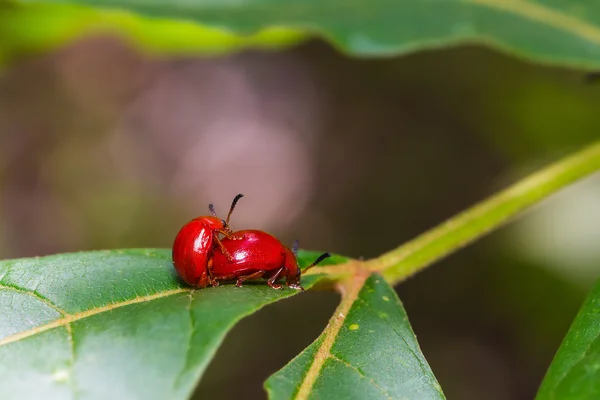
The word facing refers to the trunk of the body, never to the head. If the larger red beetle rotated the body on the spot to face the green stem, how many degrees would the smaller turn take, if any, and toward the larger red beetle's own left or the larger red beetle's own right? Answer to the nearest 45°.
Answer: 0° — it already faces it

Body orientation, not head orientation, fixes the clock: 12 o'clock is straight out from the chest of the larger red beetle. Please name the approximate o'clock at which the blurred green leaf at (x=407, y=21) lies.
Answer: The blurred green leaf is roughly at 10 o'clock from the larger red beetle.

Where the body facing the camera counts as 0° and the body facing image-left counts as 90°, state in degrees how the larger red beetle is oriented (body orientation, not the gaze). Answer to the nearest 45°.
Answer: approximately 270°
